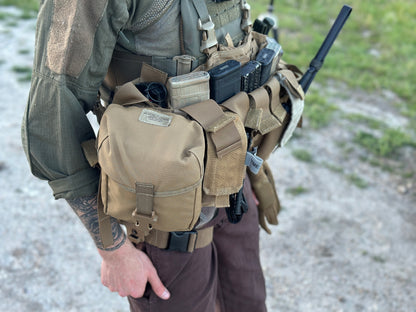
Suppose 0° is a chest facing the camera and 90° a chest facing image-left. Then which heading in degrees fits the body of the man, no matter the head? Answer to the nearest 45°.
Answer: approximately 315°
